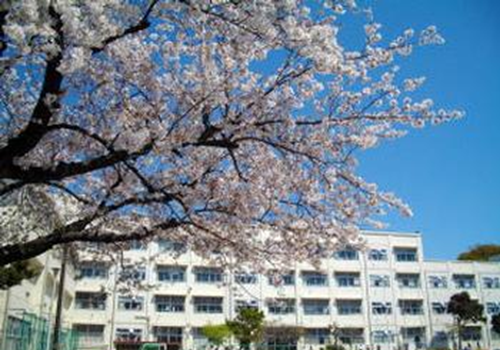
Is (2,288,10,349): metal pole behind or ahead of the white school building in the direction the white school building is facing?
ahead

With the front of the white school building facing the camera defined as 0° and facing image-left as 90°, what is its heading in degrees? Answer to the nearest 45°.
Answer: approximately 0°

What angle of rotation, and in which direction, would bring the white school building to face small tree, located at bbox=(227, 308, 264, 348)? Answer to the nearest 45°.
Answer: approximately 45° to its left
